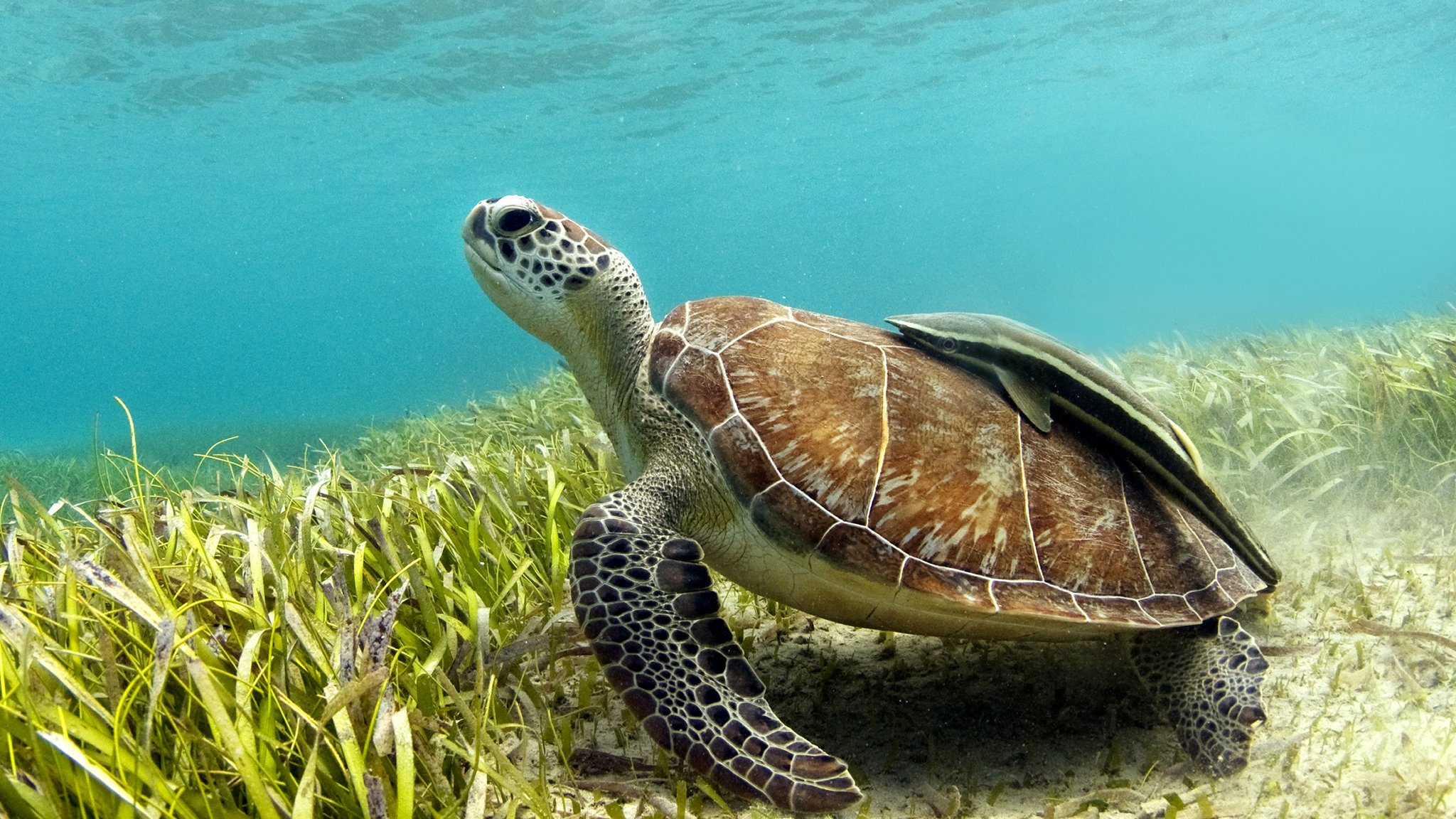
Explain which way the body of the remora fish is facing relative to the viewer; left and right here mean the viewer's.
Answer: facing to the left of the viewer

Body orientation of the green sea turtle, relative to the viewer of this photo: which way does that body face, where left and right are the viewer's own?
facing to the left of the viewer
